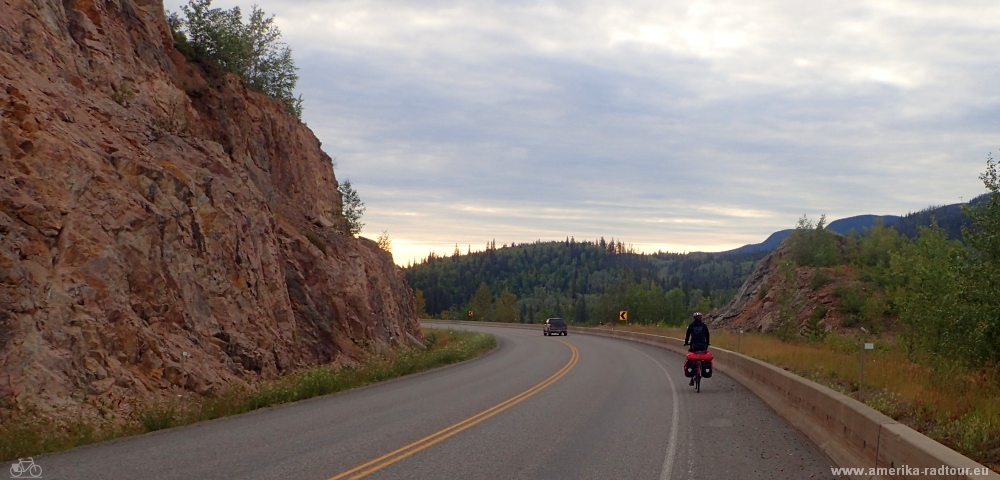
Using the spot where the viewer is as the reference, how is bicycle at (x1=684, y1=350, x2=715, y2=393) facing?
facing away from the viewer

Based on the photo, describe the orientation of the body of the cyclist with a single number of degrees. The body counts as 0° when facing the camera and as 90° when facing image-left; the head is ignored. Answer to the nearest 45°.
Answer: approximately 180°

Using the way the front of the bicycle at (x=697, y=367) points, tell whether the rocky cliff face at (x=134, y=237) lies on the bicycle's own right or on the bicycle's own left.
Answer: on the bicycle's own left

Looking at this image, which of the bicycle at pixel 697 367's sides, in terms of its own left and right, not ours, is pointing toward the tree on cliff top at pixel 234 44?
left

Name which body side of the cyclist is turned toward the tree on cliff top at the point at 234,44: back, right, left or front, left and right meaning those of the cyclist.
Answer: left
